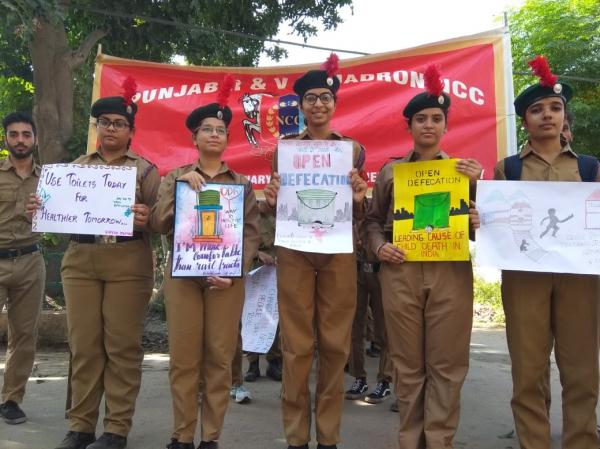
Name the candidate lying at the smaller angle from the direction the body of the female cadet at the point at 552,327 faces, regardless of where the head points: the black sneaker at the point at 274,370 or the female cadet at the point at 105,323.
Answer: the female cadet

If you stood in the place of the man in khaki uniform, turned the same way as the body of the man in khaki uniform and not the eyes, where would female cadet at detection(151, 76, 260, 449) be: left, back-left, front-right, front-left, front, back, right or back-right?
front-left

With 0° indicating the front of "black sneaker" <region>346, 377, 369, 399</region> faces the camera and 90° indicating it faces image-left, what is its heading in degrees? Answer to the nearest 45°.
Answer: approximately 45°

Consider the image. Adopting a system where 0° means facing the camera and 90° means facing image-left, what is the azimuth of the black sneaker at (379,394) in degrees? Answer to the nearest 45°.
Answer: approximately 45°

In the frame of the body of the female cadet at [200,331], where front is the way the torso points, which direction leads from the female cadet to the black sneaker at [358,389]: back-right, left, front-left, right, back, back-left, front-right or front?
back-left
